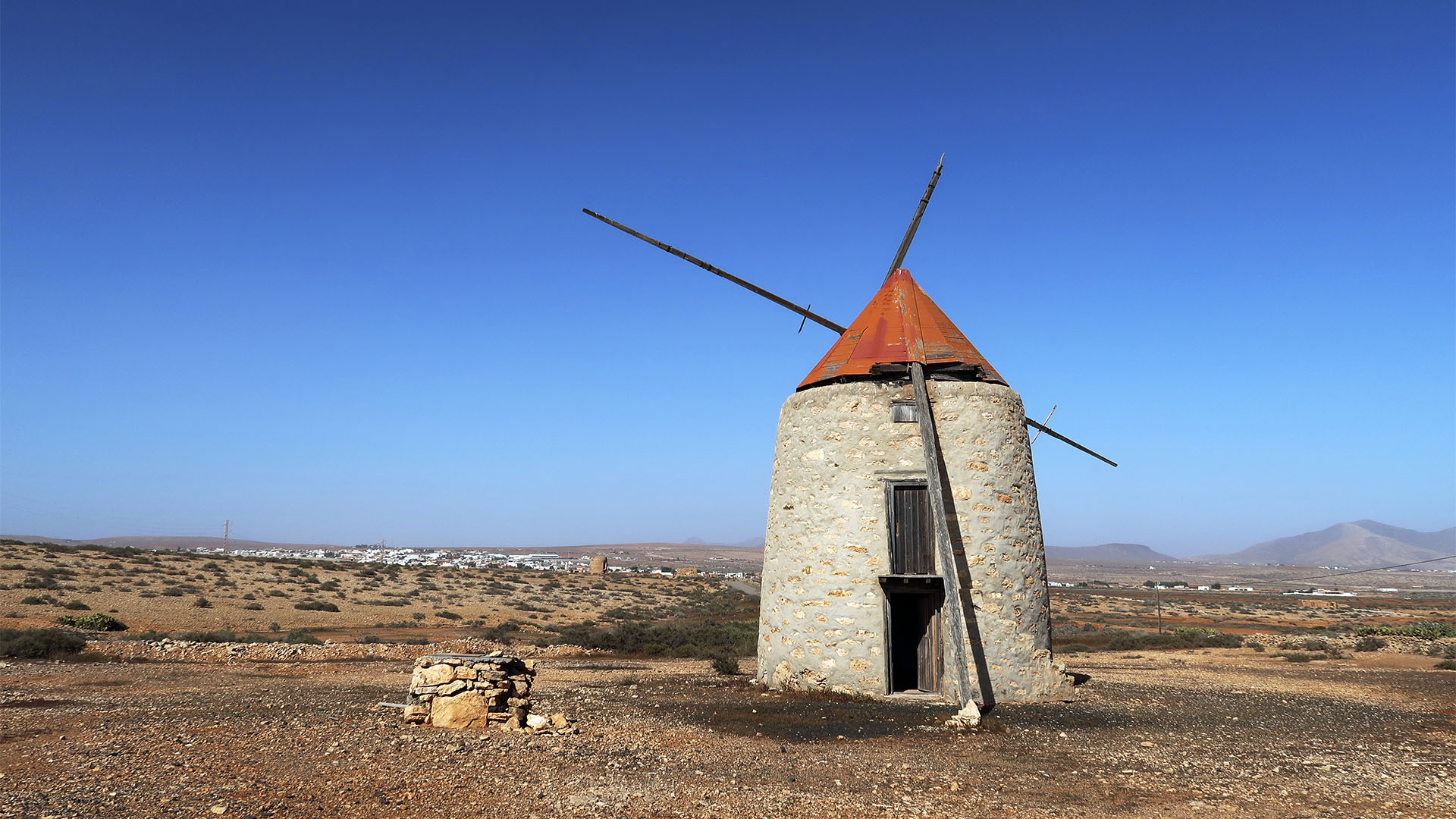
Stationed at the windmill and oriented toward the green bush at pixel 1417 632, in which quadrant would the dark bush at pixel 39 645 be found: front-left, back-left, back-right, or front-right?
back-left
